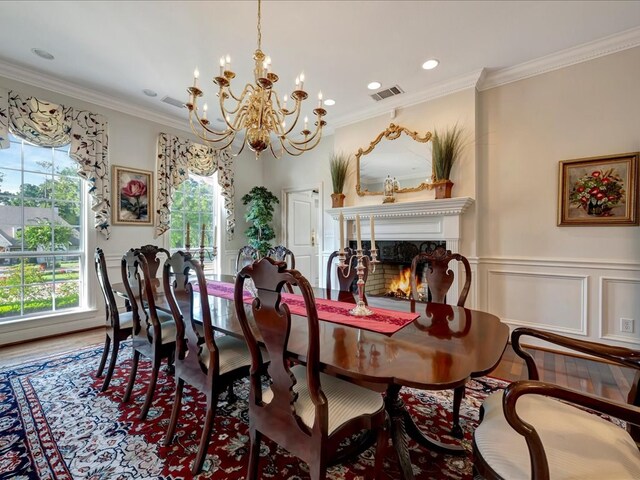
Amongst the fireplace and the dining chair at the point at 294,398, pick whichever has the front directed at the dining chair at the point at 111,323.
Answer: the fireplace

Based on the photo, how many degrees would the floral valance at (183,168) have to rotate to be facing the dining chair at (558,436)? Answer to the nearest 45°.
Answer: approximately 45° to its right

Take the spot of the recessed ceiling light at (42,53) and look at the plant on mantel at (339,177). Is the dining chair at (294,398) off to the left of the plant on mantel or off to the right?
right

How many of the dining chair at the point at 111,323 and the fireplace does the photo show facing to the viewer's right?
1

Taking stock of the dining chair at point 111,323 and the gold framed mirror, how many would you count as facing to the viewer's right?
1

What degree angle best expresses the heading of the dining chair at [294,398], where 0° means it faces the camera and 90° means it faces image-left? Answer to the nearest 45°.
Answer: approximately 225°

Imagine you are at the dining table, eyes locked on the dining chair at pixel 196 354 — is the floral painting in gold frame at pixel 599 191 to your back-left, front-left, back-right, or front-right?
back-right

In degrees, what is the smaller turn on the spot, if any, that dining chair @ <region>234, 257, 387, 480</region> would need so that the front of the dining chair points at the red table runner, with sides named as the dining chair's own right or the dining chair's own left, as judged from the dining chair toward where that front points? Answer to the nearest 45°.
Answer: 0° — it already faces it

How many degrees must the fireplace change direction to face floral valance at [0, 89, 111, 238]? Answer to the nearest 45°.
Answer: approximately 45° to its right

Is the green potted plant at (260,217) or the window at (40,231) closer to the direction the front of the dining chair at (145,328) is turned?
the green potted plant

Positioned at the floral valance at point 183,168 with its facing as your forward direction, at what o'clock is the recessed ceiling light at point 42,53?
The recessed ceiling light is roughly at 3 o'clock from the floral valance.
